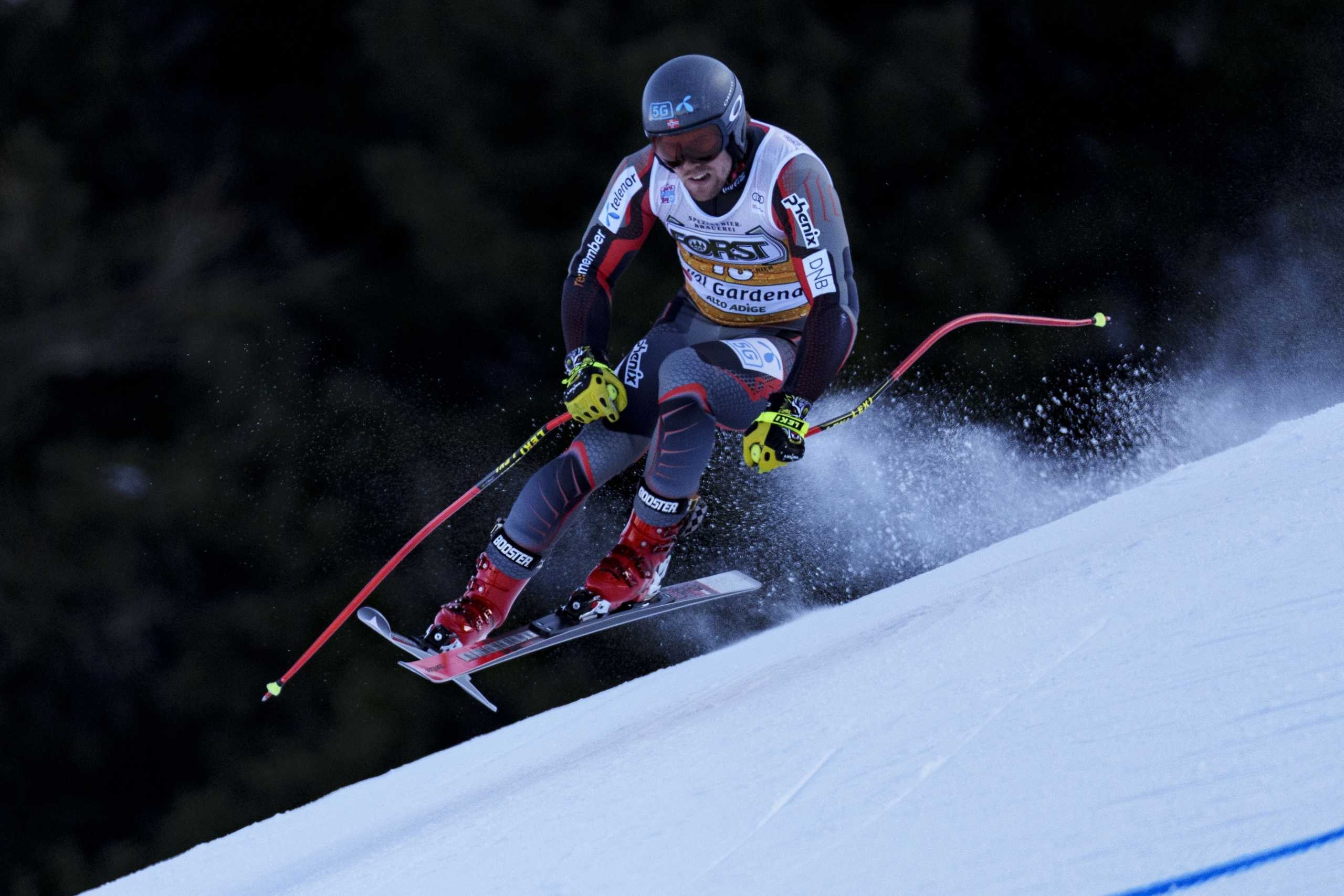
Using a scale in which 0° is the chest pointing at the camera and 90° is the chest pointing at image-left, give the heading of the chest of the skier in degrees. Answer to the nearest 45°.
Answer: approximately 45°
